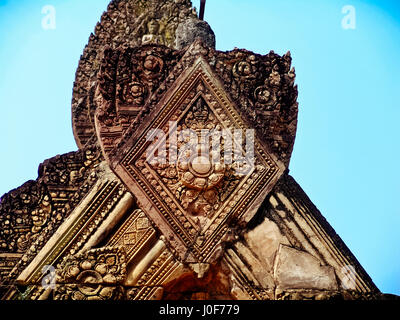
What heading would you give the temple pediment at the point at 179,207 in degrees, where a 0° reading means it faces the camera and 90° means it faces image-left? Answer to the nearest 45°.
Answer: approximately 0°
